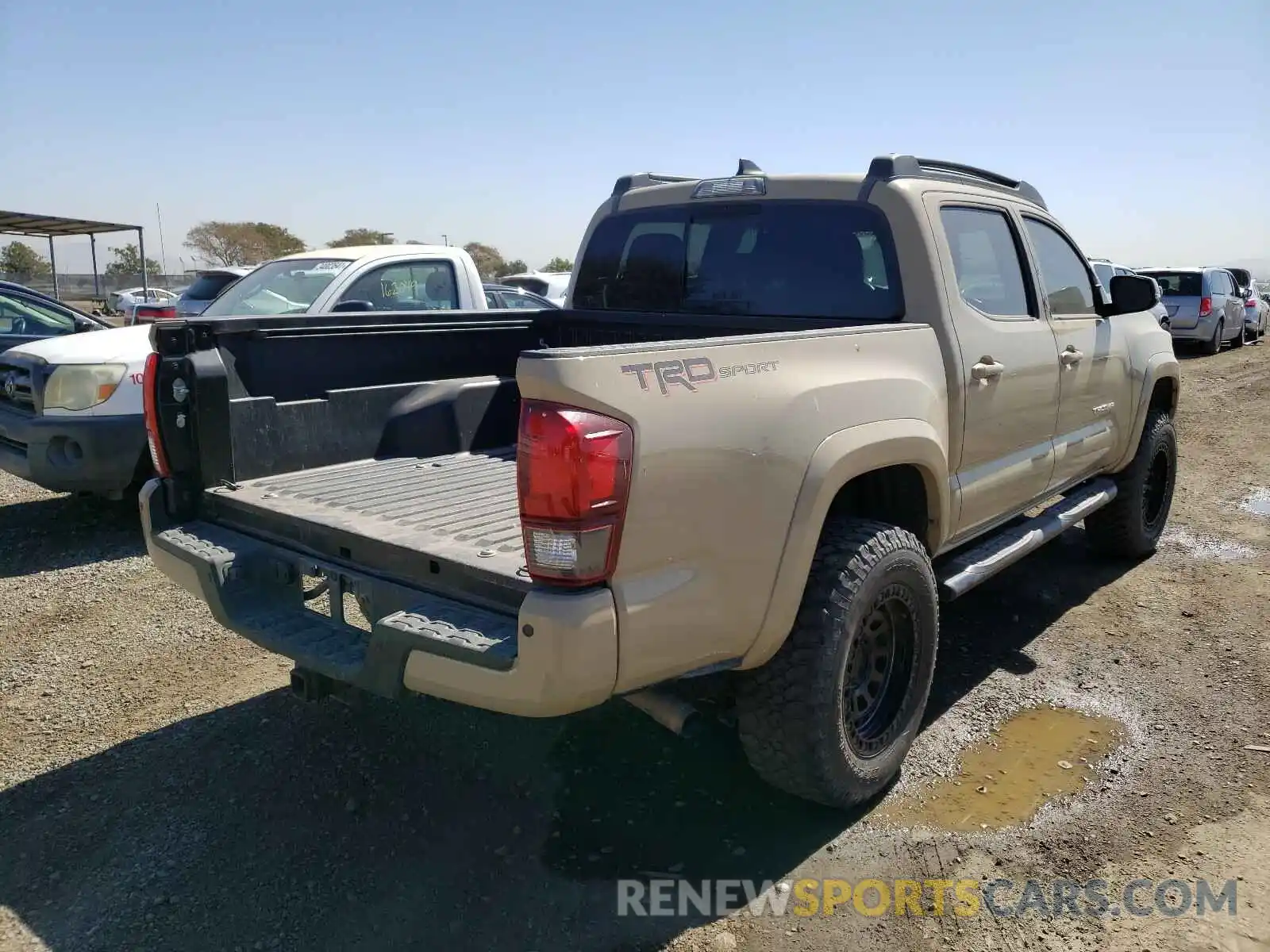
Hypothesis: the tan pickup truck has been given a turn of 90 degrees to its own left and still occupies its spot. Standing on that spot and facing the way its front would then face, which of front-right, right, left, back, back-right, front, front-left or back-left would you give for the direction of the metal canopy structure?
front

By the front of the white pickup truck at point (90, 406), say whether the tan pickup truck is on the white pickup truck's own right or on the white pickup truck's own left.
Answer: on the white pickup truck's own left

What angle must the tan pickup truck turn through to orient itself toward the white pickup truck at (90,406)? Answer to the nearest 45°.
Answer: approximately 90° to its left

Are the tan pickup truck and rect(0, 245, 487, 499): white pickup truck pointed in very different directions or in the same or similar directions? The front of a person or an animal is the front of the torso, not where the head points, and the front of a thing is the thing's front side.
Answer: very different directions

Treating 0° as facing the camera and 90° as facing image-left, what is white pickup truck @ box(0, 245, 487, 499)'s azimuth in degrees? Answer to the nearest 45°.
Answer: approximately 45°

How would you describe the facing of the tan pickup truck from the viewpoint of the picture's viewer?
facing away from the viewer and to the right of the viewer
